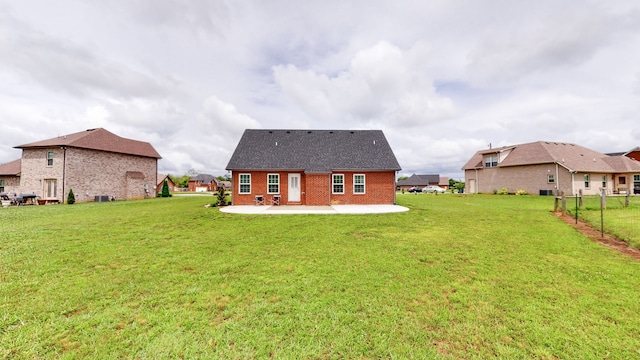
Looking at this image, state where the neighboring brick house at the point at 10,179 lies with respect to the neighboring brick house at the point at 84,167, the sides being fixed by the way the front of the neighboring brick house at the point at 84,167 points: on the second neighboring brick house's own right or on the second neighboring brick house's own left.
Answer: on the second neighboring brick house's own left

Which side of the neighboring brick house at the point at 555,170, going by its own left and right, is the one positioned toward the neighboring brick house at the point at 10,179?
left

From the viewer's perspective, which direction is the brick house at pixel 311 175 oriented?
away from the camera

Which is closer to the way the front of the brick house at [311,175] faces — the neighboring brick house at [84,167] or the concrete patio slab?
the neighboring brick house

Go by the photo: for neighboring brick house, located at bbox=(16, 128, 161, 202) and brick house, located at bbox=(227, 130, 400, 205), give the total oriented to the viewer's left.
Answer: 0

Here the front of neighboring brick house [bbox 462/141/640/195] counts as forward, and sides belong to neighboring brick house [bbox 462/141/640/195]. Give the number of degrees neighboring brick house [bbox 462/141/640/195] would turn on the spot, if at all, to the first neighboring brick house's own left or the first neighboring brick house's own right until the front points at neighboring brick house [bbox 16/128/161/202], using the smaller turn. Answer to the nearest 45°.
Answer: approximately 90° to the first neighboring brick house's own left

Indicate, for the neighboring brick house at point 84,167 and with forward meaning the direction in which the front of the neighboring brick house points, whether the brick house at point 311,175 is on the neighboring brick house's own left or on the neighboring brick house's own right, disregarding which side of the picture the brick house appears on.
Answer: on the neighboring brick house's own right

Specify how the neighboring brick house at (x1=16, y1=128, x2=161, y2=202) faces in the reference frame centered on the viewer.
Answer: facing away from the viewer and to the right of the viewer

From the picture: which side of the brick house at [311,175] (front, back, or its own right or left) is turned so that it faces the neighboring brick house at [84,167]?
left

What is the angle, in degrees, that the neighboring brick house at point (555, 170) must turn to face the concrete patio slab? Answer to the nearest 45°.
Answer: approximately 135° to its left

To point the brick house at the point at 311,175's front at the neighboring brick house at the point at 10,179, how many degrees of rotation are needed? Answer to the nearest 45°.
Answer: approximately 90° to its left

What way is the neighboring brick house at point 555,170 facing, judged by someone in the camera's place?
facing away from the viewer and to the left of the viewer
